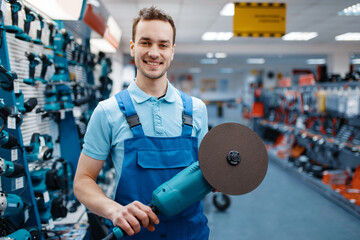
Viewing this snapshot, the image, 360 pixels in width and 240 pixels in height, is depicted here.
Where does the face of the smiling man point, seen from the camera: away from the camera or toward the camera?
toward the camera

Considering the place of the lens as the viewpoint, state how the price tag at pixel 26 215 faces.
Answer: facing the viewer and to the right of the viewer

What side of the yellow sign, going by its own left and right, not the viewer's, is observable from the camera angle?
front

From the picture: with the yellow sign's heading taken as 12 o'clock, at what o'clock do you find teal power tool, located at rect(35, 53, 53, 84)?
The teal power tool is roughly at 1 o'clock from the yellow sign.

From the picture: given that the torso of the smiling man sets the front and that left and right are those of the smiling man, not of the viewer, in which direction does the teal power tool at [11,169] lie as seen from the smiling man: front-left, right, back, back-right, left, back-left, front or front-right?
back-right

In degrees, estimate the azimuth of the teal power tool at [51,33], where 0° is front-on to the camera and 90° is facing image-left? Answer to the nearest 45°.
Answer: approximately 315°

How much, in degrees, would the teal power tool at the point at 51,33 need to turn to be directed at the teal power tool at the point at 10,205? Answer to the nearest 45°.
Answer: approximately 45° to its right
